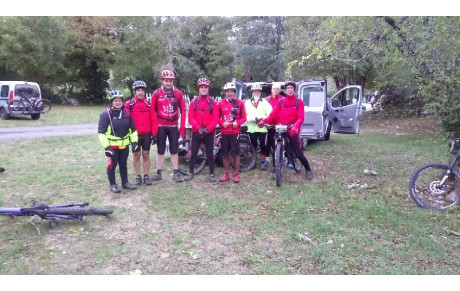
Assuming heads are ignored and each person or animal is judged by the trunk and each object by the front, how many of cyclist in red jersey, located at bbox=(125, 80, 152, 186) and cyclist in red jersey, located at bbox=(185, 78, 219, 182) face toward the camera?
2

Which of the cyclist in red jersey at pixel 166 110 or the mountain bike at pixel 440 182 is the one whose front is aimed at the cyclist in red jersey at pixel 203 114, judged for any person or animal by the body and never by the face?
the mountain bike

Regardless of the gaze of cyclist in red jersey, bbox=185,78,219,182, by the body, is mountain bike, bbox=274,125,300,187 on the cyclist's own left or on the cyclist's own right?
on the cyclist's own left

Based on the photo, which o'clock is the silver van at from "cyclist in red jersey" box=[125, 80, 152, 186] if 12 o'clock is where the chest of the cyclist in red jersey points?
The silver van is roughly at 8 o'clock from the cyclist in red jersey.

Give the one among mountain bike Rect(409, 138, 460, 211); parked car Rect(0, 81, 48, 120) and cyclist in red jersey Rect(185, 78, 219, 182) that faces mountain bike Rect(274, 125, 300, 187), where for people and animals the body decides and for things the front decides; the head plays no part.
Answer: mountain bike Rect(409, 138, 460, 211)

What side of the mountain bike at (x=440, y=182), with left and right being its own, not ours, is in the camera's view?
left

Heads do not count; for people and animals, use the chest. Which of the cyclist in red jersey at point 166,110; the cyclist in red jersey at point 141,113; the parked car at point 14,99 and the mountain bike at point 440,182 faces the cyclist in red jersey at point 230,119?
the mountain bike

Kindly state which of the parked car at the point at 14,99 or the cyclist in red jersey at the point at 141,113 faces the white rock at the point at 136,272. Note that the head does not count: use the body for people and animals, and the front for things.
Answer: the cyclist in red jersey

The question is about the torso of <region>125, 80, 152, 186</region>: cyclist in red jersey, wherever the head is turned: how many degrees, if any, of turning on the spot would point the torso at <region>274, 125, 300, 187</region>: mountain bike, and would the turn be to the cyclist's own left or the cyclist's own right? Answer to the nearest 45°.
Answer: approximately 90° to the cyclist's own left

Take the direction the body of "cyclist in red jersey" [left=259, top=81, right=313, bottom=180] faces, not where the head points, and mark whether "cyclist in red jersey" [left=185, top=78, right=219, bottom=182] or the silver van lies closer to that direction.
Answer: the cyclist in red jersey
